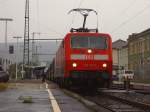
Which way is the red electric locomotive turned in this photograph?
toward the camera
